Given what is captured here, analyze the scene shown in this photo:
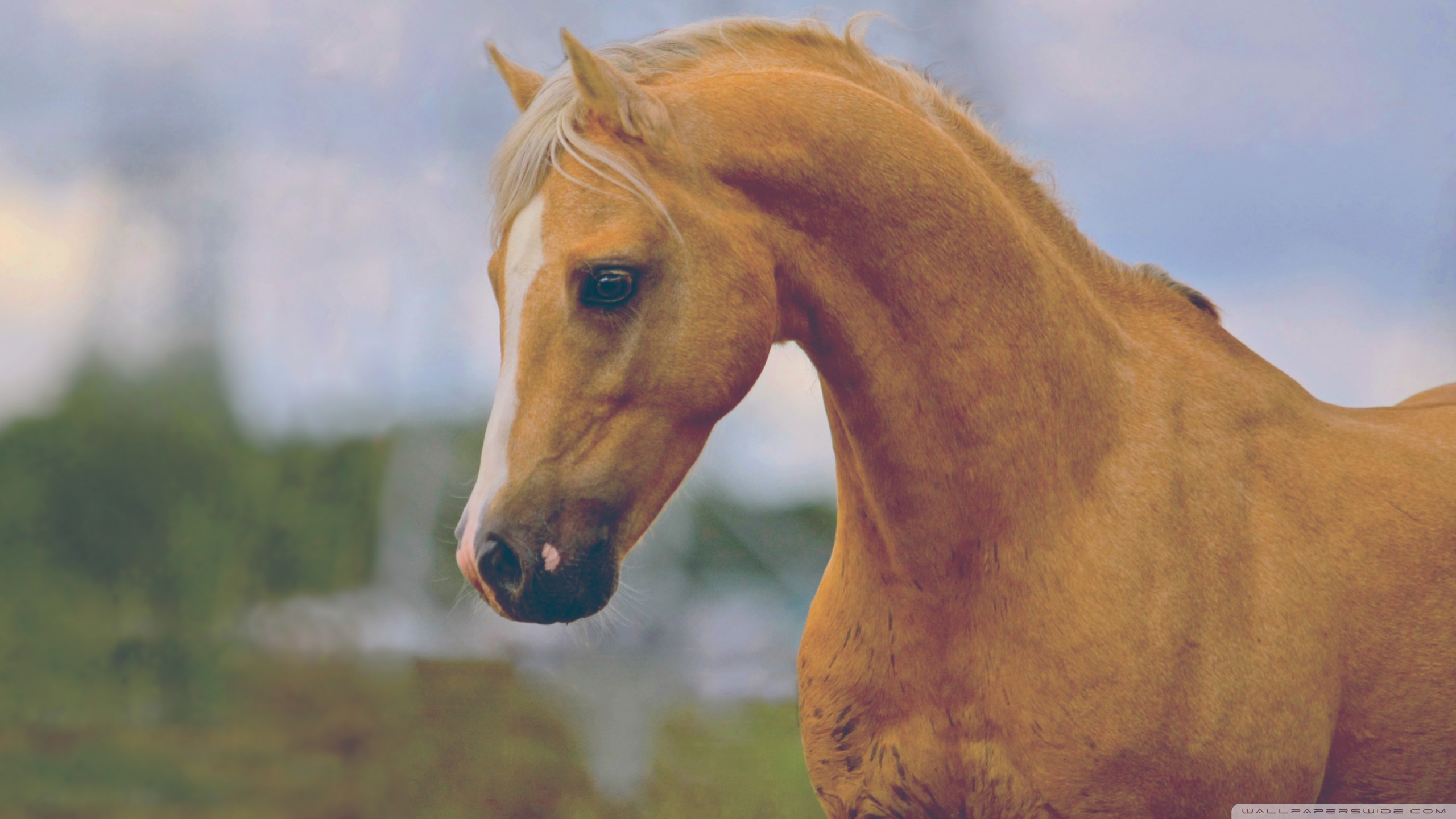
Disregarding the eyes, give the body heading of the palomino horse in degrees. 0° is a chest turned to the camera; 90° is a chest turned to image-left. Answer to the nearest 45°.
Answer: approximately 45°
